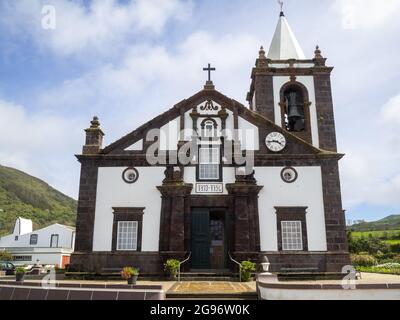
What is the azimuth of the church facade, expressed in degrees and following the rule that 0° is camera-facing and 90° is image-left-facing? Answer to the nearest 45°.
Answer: approximately 0°

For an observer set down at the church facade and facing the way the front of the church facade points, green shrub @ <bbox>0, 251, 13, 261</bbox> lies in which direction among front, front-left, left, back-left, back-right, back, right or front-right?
back-right

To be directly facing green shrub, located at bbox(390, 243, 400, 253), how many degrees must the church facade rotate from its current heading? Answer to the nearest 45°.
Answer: approximately 135° to its left

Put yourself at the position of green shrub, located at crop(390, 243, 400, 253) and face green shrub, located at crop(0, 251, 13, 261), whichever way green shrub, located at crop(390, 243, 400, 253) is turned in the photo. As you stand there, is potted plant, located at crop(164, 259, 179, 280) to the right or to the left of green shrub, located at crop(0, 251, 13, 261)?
left
